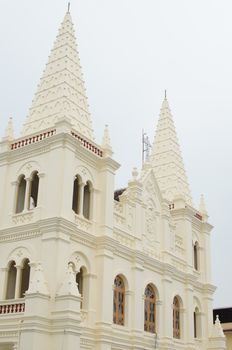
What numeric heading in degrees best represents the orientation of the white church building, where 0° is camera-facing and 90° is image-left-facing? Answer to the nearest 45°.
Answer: approximately 315°
